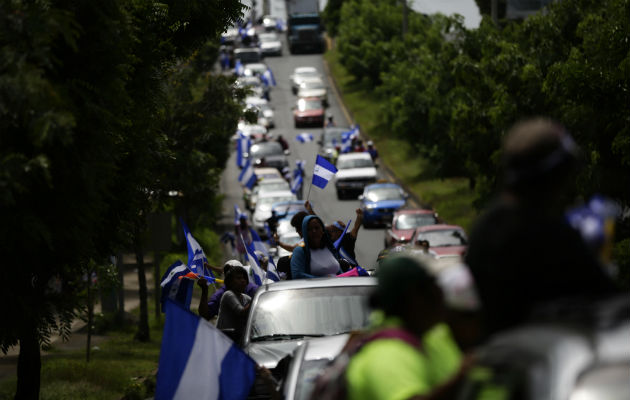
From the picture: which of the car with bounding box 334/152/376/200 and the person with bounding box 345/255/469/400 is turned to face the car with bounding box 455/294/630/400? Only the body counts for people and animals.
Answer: the car with bounding box 334/152/376/200

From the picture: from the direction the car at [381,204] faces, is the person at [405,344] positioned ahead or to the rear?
ahead

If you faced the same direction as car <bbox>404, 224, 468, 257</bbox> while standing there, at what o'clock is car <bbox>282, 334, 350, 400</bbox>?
car <bbox>282, 334, 350, 400</bbox> is roughly at 12 o'clock from car <bbox>404, 224, 468, 257</bbox>.

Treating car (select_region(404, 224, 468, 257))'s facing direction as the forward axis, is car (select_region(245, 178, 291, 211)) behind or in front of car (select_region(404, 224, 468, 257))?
behind

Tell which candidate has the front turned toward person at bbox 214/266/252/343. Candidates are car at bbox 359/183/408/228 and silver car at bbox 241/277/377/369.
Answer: the car

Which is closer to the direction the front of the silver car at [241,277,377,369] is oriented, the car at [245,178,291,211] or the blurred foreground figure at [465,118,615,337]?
the blurred foreground figure

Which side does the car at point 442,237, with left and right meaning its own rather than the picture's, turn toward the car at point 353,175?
back
